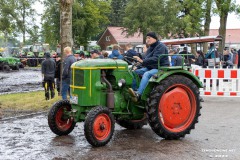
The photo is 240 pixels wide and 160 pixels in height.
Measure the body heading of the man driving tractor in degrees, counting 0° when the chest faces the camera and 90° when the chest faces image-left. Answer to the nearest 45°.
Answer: approximately 45°

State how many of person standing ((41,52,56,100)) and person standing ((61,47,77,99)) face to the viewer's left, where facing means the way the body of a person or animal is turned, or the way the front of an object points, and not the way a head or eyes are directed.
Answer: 1

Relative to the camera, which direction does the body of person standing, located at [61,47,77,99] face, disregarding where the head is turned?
to the viewer's left

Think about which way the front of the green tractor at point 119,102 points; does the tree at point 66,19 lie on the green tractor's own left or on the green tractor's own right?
on the green tractor's own right

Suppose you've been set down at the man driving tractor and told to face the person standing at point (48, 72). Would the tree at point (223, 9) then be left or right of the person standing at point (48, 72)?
right
